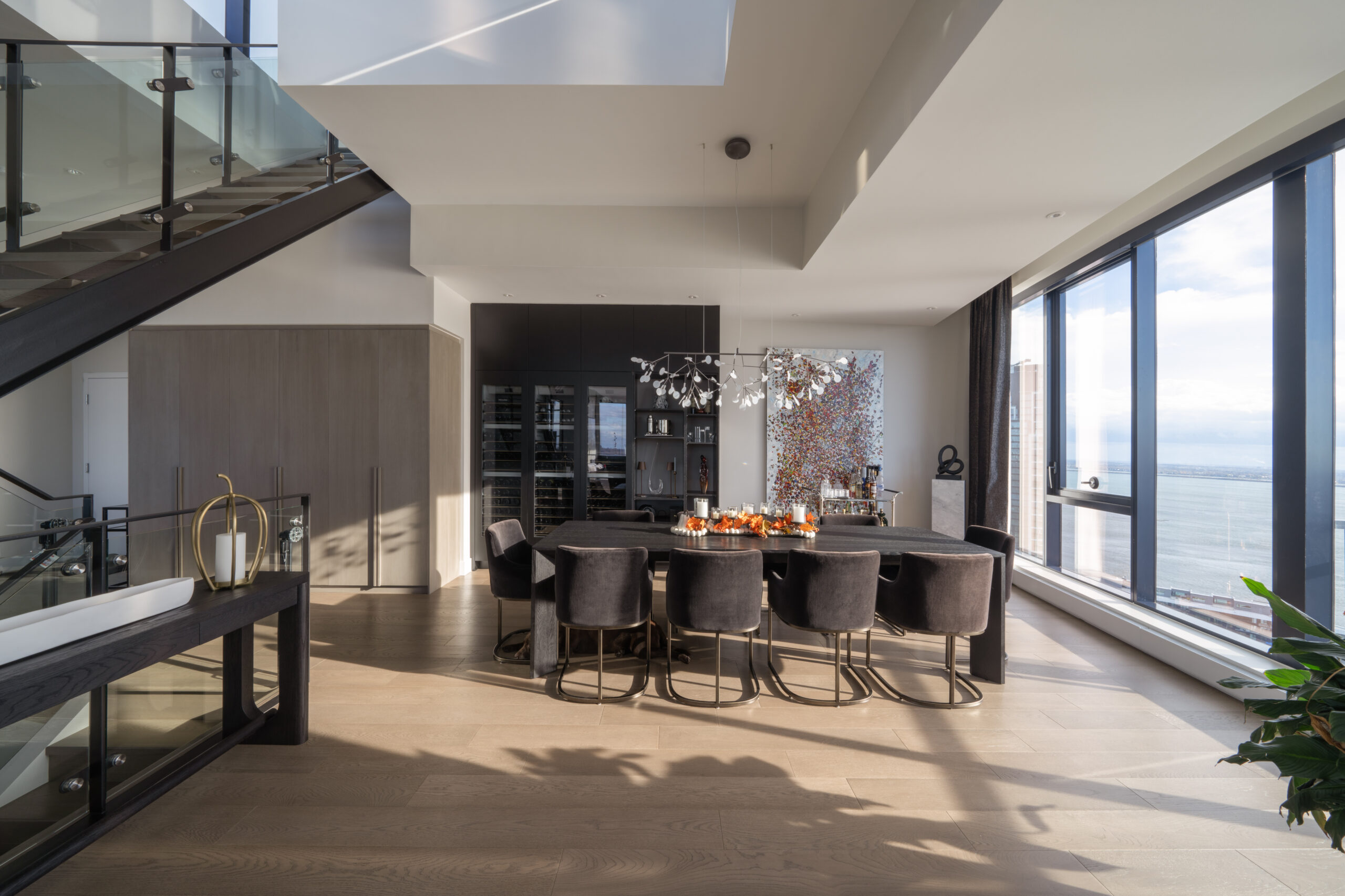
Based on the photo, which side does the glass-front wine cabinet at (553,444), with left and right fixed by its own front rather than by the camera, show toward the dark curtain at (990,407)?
left

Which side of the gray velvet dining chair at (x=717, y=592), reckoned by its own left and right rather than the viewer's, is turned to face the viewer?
back

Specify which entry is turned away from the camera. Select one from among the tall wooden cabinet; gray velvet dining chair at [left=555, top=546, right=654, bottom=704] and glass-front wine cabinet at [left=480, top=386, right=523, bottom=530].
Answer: the gray velvet dining chair

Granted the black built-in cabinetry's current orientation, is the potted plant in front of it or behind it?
in front

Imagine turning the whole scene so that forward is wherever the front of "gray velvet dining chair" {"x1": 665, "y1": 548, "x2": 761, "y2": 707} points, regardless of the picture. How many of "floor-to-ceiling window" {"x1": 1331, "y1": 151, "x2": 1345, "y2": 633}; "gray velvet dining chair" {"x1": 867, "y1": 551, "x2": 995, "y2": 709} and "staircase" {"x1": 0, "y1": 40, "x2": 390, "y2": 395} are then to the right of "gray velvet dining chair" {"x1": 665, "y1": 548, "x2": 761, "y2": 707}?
2

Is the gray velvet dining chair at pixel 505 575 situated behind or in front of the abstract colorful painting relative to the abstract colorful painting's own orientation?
in front

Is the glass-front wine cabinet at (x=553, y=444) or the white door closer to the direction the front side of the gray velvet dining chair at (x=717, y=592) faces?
the glass-front wine cabinet

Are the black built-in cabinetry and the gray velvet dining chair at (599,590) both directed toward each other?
yes

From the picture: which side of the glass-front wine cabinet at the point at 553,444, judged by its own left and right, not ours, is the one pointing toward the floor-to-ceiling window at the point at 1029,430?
left

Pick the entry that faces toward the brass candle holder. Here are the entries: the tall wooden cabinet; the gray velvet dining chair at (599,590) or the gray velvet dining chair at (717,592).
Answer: the tall wooden cabinet

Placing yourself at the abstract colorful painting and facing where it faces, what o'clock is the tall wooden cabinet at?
The tall wooden cabinet is roughly at 2 o'clock from the abstract colorful painting.
